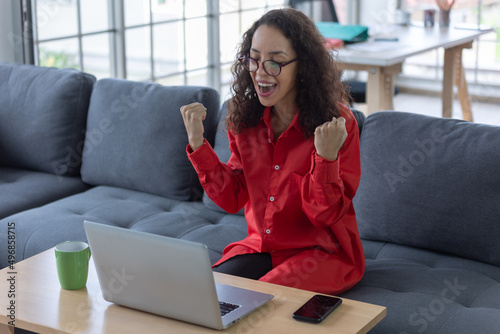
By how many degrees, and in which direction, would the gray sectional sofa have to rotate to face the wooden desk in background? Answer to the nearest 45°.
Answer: approximately 180°

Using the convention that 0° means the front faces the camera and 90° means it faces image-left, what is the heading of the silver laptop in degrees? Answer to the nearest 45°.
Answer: approximately 225°

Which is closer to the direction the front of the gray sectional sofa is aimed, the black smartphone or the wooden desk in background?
the black smartphone

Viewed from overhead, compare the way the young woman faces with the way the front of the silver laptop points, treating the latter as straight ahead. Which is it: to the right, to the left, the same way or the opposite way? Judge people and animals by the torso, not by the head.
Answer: the opposite way

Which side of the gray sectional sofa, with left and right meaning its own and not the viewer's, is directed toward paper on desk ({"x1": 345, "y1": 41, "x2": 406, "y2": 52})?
back

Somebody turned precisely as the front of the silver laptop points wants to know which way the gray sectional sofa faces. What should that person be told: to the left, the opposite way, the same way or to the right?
the opposite way
